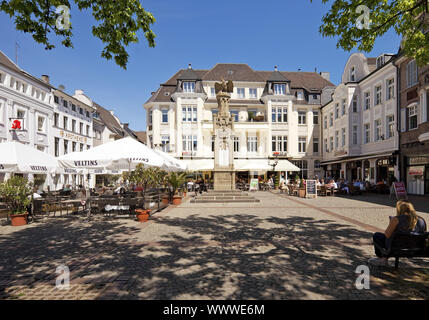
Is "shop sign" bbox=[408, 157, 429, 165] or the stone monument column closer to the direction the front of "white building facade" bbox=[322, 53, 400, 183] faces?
the stone monument column

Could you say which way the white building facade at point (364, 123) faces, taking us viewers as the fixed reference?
facing the viewer and to the left of the viewer

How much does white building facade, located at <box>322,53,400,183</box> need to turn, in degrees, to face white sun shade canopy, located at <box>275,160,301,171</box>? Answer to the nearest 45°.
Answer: approximately 45° to its right

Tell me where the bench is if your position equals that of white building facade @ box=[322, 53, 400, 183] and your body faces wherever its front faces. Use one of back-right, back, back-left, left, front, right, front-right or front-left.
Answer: front-left

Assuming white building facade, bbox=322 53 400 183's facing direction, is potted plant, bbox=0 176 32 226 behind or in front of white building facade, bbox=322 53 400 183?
in front

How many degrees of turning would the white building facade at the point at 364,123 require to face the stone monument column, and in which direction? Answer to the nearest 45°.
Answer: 0° — it already faces it

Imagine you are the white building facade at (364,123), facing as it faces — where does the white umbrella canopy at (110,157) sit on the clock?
The white umbrella canopy is roughly at 11 o'clock from the white building facade.

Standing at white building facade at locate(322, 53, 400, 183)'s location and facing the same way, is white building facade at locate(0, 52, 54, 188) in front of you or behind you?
in front

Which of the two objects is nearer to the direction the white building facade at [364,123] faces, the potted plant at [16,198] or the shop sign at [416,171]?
the potted plant
